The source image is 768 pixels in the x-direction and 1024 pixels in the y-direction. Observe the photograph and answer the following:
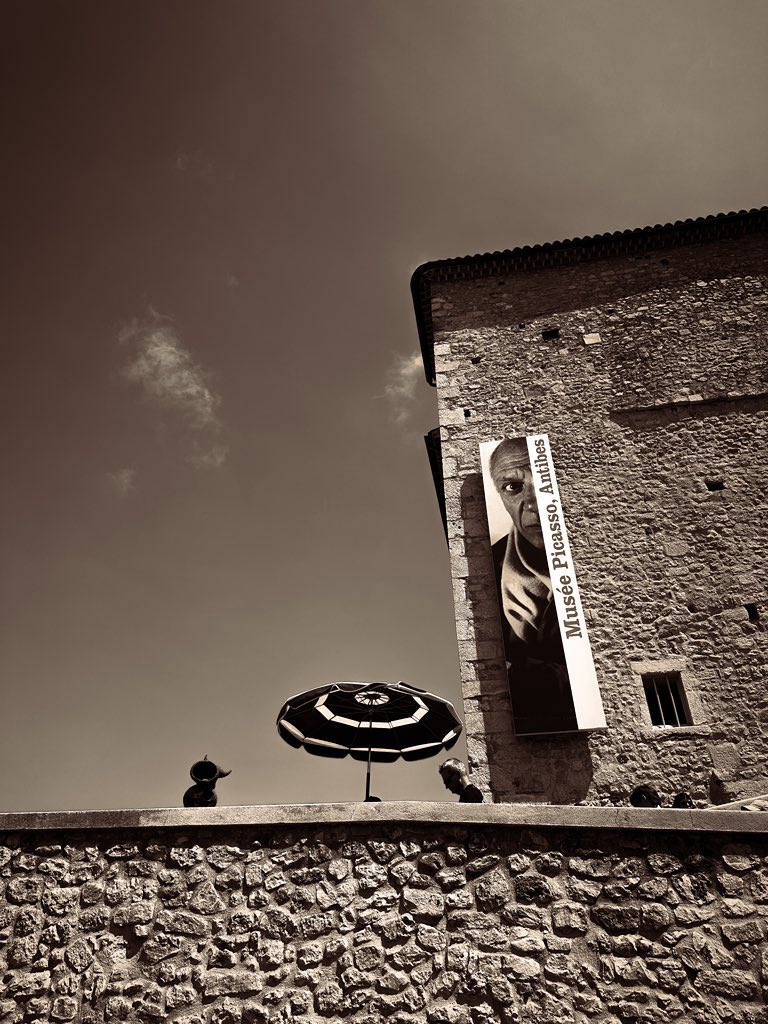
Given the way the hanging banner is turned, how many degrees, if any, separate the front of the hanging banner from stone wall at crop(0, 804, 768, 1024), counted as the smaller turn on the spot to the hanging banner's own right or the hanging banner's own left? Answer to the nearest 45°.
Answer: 0° — it already faces it

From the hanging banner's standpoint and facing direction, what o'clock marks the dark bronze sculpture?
The dark bronze sculpture is roughly at 1 o'clock from the hanging banner.

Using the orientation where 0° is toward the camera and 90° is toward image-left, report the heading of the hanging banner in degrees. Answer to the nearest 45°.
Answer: approximately 0°
